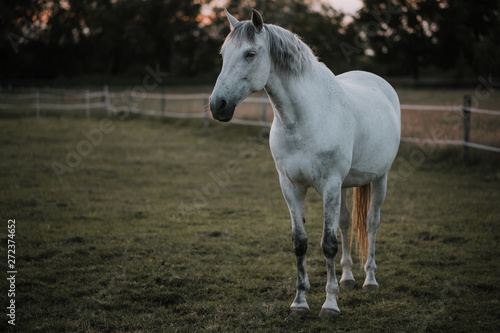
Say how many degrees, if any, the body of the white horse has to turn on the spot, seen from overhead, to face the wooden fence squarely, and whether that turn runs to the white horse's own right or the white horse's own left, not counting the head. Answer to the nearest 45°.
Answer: approximately 135° to the white horse's own right

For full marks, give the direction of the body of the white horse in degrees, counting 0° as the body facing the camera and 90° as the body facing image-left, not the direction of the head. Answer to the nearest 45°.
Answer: approximately 45°
